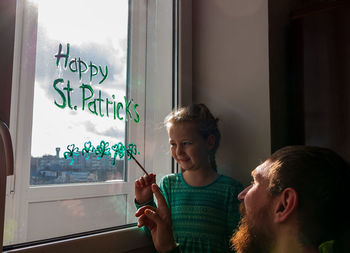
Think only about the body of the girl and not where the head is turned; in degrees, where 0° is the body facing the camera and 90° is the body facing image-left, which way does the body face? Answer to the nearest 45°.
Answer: approximately 45°

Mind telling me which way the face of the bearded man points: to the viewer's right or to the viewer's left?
to the viewer's left
